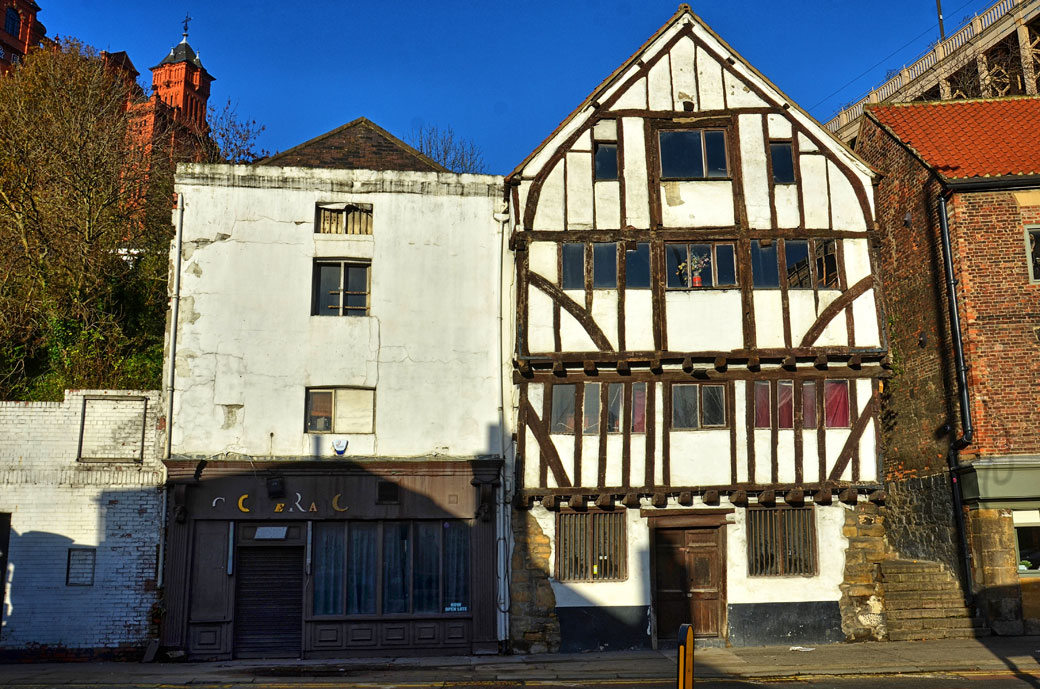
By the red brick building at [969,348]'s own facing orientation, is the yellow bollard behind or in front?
in front

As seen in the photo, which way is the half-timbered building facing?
toward the camera

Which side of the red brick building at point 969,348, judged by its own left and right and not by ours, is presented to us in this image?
front

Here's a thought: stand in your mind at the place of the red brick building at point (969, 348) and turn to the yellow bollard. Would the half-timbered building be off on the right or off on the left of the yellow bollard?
right

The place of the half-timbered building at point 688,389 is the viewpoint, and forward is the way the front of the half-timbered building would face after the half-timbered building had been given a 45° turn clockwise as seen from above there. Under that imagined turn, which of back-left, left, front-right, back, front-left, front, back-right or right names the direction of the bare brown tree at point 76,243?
front-right

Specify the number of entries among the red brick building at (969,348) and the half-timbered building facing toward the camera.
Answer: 2

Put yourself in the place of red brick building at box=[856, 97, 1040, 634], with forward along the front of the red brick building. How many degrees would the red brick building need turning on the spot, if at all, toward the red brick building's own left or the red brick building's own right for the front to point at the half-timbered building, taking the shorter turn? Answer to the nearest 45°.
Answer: approximately 45° to the red brick building's own right

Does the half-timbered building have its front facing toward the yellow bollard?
yes

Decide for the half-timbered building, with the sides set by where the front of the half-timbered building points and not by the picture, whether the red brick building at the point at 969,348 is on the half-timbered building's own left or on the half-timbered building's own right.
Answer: on the half-timbered building's own left
